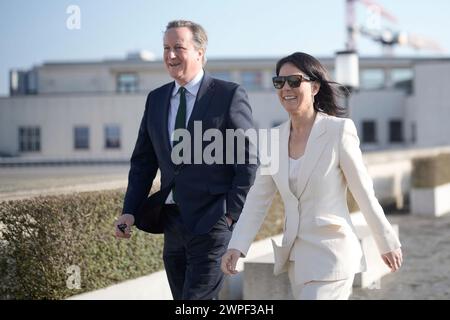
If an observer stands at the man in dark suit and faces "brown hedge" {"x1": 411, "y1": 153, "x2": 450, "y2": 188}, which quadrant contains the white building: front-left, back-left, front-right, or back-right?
front-left

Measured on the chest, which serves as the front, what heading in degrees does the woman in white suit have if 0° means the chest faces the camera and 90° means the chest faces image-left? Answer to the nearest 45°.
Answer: approximately 45°

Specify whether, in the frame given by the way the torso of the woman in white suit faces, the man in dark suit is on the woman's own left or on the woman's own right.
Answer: on the woman's own right

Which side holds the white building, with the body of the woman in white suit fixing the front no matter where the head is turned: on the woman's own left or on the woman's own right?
on the woman's own right

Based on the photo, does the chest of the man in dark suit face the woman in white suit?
no

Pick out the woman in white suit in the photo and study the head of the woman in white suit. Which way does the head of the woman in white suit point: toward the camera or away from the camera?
toward the camera

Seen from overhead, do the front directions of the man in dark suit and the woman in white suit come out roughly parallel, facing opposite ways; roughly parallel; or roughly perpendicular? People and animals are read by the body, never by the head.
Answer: roughly parallel

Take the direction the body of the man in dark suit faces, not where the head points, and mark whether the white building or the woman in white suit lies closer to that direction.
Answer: the woman in white suit
